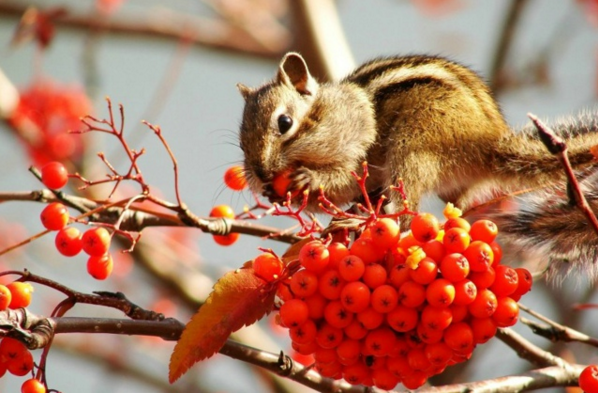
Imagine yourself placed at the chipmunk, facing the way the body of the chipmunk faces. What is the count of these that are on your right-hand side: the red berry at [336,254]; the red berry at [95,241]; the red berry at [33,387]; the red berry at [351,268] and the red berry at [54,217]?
0

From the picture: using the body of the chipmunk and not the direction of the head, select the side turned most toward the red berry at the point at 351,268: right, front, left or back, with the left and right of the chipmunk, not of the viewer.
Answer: left

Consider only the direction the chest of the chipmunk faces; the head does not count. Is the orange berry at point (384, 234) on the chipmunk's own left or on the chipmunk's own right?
on the chipmunk's own left

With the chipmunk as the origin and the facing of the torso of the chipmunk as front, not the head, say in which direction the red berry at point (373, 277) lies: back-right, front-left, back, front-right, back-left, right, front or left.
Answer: left

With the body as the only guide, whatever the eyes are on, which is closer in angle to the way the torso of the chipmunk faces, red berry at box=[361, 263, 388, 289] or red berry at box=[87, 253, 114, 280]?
the red berry at box=[87, 253, 114, 280]

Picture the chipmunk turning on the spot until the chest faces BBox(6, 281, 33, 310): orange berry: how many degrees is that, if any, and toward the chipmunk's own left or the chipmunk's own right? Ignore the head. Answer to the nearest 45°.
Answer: approximately 45° to the chipmunk's own left

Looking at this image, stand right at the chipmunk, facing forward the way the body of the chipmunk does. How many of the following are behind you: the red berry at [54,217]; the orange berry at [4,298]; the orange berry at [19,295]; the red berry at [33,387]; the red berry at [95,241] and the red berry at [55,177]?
0

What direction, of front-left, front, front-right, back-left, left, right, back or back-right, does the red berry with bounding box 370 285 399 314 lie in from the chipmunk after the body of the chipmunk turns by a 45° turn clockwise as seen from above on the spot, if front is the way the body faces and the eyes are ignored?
back-left

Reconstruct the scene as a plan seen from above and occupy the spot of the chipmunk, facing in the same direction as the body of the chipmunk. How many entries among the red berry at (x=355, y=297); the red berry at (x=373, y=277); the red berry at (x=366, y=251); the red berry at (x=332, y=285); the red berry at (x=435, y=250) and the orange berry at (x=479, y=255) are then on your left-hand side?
6

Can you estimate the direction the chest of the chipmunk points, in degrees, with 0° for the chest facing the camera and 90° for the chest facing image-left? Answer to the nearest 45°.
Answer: approximately 90°

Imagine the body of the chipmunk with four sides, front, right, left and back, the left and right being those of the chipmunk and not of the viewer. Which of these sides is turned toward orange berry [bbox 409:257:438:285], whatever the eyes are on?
left

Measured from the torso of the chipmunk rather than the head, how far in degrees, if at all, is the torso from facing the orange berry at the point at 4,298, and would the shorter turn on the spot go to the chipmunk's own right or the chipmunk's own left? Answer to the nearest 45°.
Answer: approximately 45° to the chipmunk's own left

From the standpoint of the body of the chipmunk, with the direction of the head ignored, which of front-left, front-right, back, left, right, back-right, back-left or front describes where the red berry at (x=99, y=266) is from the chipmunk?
front-left

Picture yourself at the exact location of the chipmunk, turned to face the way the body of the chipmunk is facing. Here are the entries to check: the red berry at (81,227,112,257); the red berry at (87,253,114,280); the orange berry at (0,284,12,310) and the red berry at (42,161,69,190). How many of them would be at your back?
0

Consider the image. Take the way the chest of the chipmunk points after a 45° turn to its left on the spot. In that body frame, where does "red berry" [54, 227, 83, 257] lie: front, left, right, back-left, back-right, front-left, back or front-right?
front
